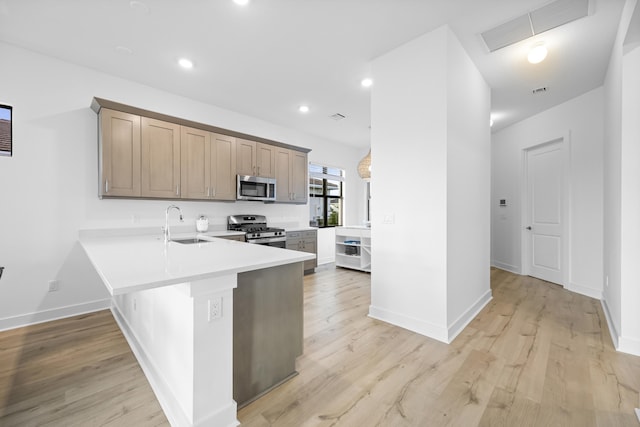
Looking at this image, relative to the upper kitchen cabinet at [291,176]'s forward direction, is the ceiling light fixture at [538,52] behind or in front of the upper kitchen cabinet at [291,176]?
in front

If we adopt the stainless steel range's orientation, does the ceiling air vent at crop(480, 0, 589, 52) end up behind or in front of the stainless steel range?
in front

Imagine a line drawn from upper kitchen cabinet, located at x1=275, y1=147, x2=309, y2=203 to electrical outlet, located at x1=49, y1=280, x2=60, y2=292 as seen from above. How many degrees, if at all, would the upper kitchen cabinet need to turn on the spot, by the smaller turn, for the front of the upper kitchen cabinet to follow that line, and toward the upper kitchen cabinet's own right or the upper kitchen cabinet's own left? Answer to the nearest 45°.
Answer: approximately 90° to the upper kitchen cabinet's own right

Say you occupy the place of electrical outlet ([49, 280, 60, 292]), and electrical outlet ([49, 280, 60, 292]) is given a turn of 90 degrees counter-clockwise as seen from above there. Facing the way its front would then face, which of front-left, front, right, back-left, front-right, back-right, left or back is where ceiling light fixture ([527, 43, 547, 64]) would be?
front-right

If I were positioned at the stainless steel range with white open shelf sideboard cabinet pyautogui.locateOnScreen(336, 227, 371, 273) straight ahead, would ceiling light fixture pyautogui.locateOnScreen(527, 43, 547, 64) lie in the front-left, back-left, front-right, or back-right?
front-right

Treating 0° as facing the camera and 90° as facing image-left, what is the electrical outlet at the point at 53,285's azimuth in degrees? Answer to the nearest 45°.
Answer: approximately 0°

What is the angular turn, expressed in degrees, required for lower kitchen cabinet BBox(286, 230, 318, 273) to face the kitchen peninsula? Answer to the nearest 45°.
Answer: approximately 45° to its right

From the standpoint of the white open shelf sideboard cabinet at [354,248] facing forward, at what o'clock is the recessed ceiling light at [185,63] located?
The recessed ceiling light is roughly at 12 o'clock from the white open shelf sideboard cabinet.

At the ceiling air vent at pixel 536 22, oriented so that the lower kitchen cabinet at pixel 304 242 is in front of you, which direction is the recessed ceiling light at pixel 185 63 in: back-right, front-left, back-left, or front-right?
front-left

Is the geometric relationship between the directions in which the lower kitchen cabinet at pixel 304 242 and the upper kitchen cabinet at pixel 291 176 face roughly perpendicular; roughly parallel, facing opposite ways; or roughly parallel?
roughly parallel

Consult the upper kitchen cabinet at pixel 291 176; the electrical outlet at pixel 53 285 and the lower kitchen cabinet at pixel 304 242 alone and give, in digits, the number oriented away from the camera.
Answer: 0

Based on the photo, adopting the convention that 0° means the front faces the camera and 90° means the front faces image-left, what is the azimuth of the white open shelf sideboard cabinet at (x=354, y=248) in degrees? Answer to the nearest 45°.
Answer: approximately 45°

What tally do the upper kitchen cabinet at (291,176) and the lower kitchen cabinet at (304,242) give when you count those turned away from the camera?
0

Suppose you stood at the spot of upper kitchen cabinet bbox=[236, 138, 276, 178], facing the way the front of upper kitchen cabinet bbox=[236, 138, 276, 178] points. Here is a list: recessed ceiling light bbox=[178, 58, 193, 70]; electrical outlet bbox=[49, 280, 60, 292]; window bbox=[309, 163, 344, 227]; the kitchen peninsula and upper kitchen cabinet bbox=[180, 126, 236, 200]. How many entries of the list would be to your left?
1

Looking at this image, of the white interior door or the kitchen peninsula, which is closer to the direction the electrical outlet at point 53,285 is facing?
the kitchen peninsula

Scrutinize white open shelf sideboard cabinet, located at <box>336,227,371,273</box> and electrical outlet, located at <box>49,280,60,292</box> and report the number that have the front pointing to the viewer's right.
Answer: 0
